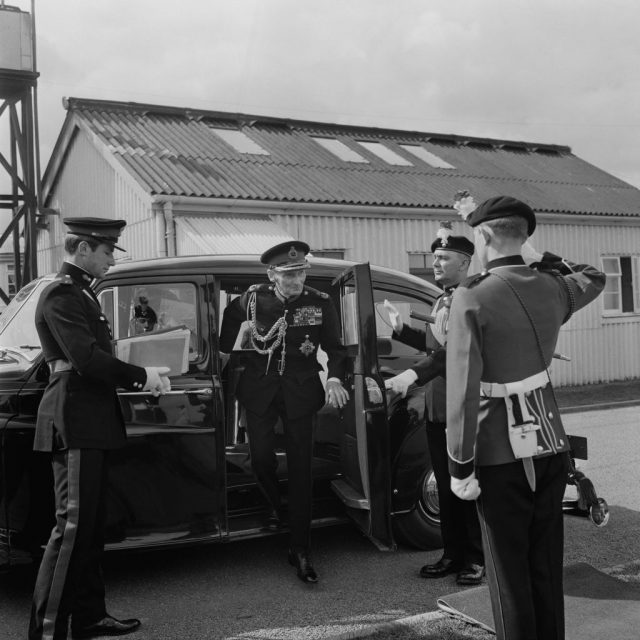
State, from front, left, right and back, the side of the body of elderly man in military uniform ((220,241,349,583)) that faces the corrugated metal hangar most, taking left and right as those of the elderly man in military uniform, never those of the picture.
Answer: back

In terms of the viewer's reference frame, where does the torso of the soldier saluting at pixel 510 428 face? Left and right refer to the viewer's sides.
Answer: facing away from the viewer and to the left of the viewer

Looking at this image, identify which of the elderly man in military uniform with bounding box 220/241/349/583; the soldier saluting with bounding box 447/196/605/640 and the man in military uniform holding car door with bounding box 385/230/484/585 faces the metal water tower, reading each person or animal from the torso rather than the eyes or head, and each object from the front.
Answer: the soldier saluting

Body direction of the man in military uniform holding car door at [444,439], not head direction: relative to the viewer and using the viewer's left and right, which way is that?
facing the viewer and to the left of the viewer

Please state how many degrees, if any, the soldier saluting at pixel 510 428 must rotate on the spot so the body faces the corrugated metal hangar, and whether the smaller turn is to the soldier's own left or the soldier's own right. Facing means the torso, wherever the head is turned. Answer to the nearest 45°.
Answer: approximately 45° to the soldier's own right

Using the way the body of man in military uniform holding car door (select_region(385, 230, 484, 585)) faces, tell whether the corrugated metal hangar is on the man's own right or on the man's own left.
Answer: on the man's own right

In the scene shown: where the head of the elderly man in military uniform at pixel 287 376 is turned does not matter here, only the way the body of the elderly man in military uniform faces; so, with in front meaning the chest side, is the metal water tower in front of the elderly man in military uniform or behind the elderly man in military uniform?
behind

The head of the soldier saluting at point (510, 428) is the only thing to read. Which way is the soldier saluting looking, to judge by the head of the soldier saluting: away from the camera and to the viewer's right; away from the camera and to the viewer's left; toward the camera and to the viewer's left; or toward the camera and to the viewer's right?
away from the camera and to the viewer's left

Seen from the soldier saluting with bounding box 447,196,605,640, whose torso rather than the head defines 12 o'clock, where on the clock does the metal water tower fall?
The metal water tower is roughly at 12 o'clock from the soldier saluting.

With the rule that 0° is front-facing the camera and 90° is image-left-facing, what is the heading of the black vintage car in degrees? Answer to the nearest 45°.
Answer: approximately 90°

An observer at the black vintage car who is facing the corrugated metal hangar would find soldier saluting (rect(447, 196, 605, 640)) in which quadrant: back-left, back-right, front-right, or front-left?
back-right

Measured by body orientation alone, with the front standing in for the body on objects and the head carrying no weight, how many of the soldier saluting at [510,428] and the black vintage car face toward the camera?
0

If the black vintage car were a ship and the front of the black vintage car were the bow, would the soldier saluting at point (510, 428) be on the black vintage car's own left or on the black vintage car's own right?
on the black vintage car's own left

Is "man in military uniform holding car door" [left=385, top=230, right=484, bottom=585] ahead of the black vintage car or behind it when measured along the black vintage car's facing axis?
behind
